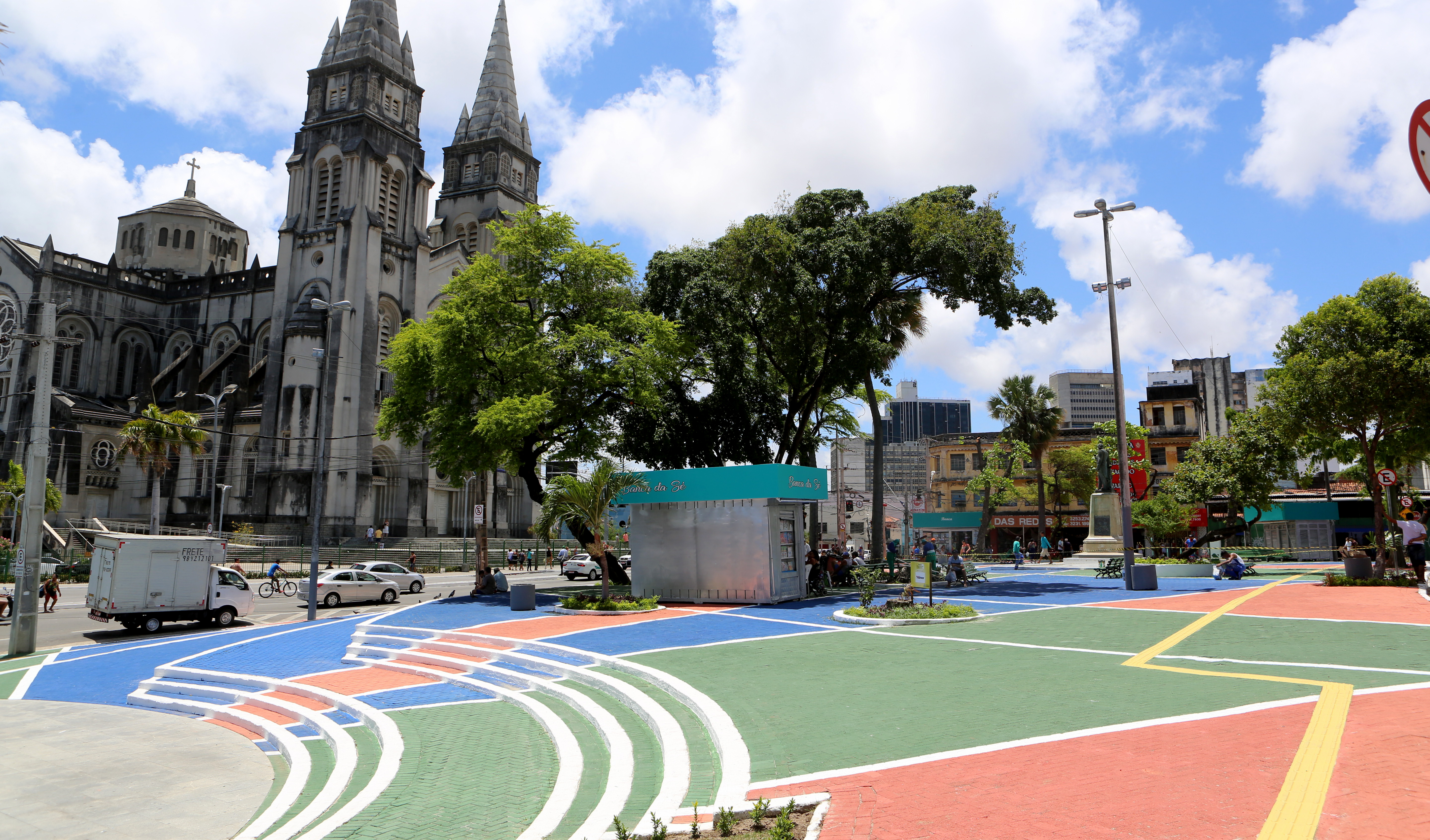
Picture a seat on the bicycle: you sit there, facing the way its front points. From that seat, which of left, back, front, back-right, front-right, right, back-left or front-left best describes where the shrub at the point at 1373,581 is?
front-right

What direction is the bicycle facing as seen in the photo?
to the viewer's right
